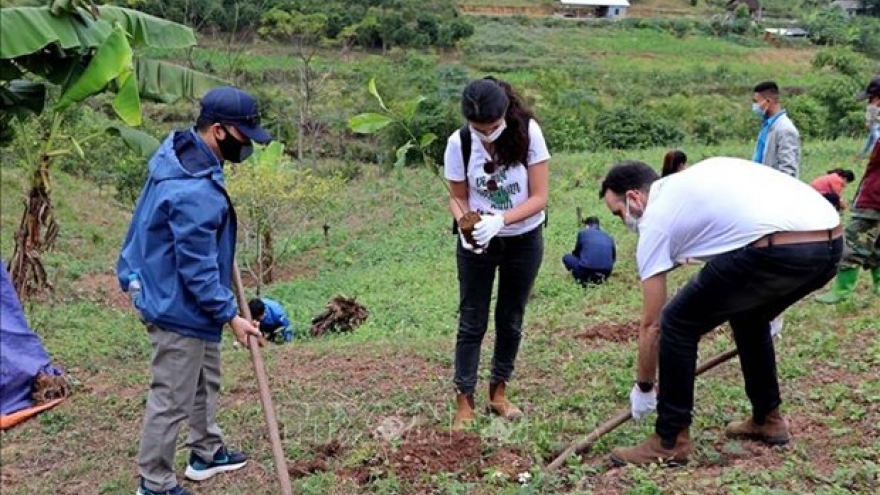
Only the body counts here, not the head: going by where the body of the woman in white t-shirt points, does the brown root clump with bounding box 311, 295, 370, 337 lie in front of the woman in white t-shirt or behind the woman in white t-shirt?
behind

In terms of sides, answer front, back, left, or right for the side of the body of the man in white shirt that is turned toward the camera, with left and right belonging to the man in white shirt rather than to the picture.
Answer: left

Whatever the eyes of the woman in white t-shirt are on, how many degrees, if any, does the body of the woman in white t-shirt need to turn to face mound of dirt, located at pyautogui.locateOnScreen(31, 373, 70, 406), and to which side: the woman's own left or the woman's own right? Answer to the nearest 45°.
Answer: approximately 45° to the woman's own right

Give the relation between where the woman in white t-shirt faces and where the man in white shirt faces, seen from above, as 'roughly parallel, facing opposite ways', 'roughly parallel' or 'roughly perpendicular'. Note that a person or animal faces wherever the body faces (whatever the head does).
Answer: roughly perpendicular

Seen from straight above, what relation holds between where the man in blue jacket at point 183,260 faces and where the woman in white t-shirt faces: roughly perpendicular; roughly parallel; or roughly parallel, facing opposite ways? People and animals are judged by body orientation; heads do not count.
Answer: roughly perpendicular

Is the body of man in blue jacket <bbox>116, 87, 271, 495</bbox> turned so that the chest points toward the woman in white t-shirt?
yes

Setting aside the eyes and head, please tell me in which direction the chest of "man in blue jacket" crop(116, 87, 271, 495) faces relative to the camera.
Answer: to the viewer's right

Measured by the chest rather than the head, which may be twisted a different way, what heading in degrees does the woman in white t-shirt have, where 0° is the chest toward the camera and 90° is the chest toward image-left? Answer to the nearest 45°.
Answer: approximately 0°

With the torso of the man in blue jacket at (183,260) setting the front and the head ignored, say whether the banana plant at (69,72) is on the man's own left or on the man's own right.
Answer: on the man's own left

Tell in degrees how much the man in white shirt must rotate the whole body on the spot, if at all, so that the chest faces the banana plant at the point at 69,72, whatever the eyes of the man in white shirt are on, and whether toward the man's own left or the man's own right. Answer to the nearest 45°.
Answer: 0° — they already face it

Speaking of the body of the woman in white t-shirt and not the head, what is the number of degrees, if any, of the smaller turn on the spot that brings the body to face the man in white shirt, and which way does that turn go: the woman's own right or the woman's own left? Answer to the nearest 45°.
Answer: approximately 45° to the woman's own left

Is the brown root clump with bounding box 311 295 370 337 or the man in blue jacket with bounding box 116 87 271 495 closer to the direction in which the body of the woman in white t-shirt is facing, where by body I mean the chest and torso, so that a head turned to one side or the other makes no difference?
the man in blue jacket

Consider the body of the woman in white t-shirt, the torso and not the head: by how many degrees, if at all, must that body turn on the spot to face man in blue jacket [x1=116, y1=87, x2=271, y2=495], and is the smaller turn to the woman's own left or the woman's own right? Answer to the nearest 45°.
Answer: approximately 45° to the woman's own right

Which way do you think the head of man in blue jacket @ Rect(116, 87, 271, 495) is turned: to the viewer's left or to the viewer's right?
to the viewer's right

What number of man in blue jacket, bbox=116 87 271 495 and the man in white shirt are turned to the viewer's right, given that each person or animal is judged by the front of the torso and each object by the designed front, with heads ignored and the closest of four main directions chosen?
1
